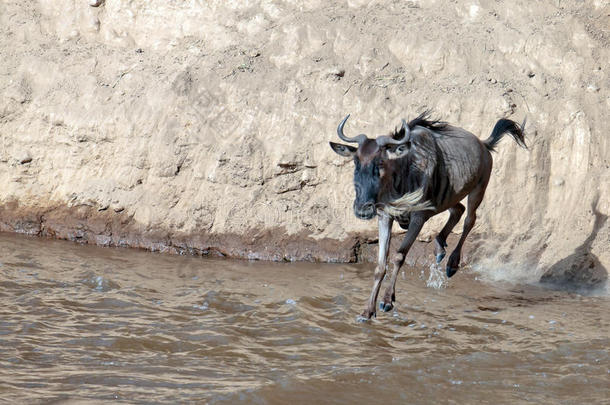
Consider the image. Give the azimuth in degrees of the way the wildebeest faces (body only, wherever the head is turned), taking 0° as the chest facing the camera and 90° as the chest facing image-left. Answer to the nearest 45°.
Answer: approximately 45°
